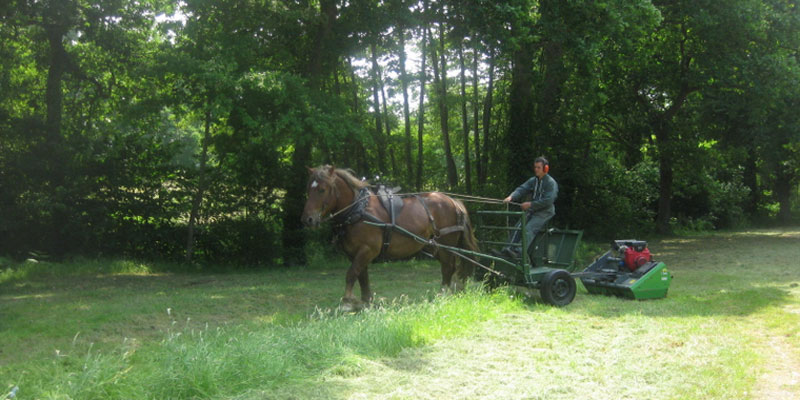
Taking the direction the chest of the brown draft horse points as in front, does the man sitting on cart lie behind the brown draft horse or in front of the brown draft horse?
behind

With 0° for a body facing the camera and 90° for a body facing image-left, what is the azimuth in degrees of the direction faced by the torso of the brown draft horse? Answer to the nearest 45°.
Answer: approximately 90°
